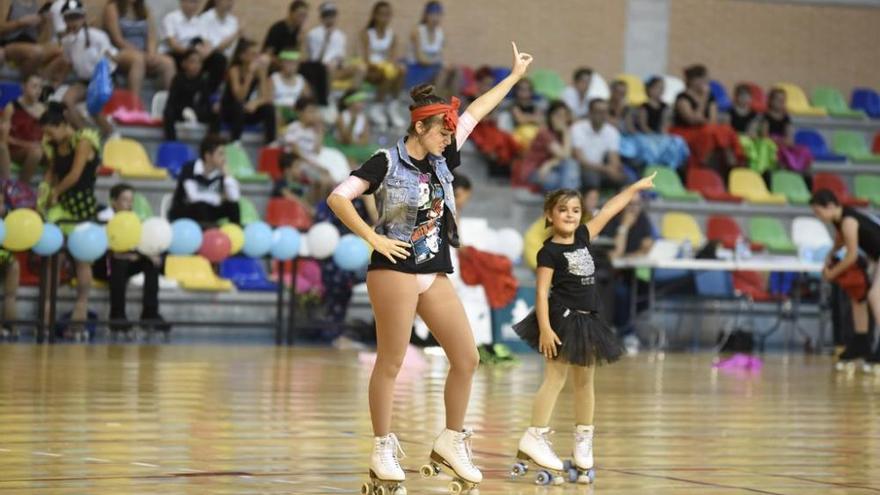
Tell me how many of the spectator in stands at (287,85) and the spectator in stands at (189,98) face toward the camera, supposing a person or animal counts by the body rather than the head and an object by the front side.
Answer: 2

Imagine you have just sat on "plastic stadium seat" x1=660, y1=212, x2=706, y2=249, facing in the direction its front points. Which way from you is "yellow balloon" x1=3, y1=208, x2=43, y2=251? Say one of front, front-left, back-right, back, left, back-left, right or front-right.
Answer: right

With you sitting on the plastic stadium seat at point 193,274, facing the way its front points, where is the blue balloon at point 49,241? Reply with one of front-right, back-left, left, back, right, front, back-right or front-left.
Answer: right

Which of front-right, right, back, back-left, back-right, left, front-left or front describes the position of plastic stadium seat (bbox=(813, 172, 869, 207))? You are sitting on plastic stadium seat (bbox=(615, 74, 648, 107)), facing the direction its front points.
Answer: front-left

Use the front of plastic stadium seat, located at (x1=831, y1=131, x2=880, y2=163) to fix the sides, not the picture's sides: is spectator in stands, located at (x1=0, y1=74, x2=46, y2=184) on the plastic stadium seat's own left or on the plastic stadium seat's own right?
on the plastic stadium seat's own right

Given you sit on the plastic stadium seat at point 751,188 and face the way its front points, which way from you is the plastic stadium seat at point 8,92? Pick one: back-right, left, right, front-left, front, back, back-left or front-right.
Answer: right

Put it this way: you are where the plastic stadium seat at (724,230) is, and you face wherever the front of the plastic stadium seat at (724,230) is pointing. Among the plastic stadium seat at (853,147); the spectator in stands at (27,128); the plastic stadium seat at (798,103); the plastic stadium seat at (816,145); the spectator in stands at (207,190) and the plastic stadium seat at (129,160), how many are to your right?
3

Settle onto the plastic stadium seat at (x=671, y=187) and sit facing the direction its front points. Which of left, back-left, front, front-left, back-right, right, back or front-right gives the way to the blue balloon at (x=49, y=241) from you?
right

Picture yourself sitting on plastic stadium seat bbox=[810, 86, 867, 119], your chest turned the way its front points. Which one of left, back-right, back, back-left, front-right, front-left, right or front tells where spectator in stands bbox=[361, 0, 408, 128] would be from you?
right

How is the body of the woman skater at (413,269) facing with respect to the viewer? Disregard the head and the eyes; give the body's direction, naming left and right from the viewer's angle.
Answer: facing the viewer and to the right of the viewer

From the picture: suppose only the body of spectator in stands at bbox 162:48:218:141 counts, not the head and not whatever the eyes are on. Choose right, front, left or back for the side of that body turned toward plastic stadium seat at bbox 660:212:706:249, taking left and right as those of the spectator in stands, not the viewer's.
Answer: left
